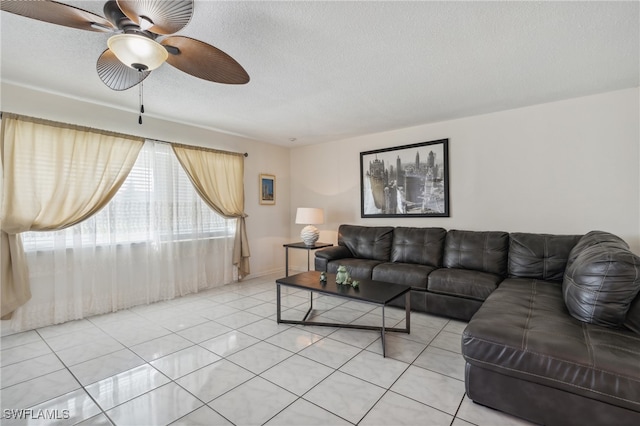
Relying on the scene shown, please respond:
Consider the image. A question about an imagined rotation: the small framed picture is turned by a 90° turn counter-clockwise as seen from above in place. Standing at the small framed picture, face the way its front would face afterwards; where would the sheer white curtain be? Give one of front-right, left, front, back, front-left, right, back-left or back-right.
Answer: back

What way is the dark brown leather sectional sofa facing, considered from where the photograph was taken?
facing the viewer and to the left of the viewer

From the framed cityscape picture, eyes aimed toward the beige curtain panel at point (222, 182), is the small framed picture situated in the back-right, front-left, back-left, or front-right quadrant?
front-right

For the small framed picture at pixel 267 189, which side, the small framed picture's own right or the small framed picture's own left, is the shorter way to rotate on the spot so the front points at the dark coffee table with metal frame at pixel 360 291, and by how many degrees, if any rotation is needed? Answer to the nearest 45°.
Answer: approximately 45° to the small framed picture's own right

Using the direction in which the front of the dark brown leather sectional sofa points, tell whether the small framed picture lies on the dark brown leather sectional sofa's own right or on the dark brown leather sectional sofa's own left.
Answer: on the dark brown leather sectional sofa's own right

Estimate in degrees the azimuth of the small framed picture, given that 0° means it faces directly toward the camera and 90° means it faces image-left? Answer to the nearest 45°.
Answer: approximately 315°

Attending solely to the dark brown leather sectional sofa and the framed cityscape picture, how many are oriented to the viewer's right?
0

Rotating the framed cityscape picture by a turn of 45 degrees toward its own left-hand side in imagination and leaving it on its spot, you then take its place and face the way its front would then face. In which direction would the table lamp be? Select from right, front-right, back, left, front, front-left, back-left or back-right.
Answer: right

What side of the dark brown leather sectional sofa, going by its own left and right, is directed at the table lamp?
right

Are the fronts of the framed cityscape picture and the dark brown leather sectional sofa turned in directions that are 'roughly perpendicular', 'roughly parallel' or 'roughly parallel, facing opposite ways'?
roughly parallel

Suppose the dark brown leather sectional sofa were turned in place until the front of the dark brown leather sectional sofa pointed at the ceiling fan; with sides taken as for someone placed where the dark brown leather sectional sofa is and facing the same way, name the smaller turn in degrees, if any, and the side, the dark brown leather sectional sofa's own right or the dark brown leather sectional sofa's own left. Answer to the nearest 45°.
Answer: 0° — it already faces it

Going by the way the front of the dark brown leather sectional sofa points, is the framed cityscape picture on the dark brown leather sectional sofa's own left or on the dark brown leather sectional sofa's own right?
on the dark brown leather sectional sofa's own right

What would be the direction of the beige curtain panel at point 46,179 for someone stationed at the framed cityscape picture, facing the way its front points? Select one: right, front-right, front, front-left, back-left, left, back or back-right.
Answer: front

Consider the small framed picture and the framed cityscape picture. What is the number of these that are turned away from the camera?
0

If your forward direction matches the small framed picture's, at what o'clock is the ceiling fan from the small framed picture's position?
The ceiling fan is roughly at 2 o'clock from the small framed picture.

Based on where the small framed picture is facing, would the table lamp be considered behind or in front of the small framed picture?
in front

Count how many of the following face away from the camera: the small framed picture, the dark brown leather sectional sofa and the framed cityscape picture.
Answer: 0

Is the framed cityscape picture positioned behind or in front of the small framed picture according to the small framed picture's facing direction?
in front

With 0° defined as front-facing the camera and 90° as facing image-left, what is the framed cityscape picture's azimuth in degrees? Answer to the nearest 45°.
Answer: approximately 45°

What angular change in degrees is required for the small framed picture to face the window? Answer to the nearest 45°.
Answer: approximately 90° to its right

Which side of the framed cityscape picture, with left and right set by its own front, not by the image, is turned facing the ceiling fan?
front
